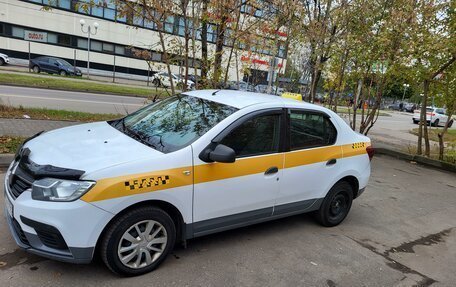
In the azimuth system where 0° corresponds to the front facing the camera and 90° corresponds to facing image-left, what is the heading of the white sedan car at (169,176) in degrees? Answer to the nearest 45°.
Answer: approximately 45°

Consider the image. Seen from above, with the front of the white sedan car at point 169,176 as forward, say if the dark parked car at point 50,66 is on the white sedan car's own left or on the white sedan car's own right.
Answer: on the white sedan car's own right

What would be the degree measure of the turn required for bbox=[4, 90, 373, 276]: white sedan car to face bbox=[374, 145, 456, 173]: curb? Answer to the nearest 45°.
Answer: approximately 180°
